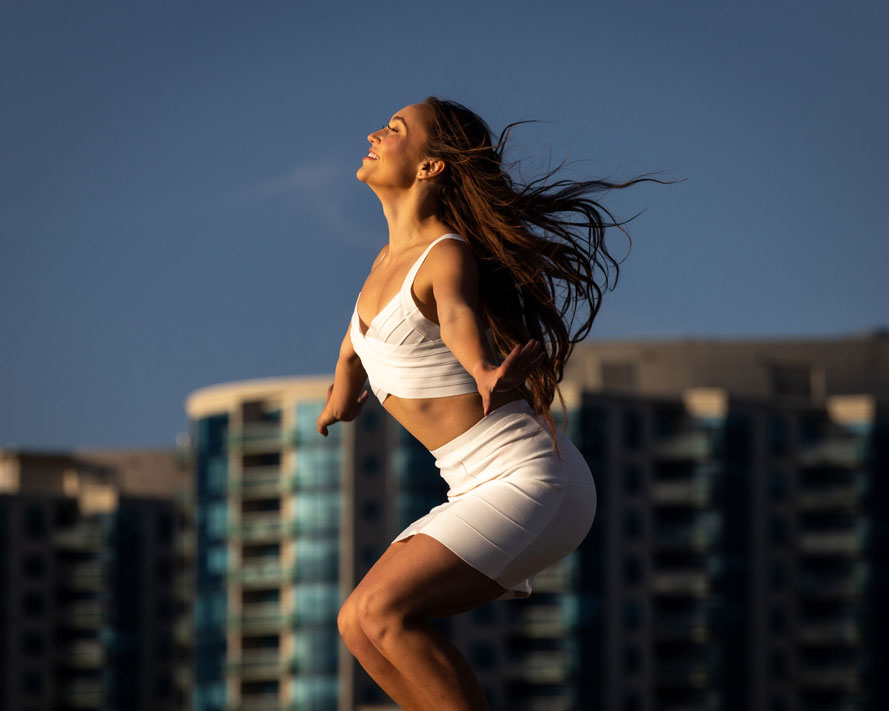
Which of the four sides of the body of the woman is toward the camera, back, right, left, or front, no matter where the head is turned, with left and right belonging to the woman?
left

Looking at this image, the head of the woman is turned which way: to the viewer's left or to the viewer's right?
to the viewer's left
